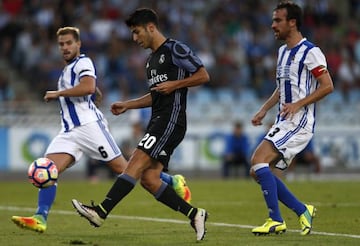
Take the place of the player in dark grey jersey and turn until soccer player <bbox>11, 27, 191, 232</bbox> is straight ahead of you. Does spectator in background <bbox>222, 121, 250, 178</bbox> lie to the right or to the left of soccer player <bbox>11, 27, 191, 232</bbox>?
right

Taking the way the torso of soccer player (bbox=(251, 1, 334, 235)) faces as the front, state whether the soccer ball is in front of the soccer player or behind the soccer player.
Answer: in front

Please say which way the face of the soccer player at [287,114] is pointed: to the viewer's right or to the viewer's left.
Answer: to the viewer's left

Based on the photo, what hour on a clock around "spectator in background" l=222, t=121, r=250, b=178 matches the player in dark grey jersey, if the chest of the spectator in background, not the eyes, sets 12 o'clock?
The player in dark grey jersey is roughly at 12 o'clock from the spectator in background.

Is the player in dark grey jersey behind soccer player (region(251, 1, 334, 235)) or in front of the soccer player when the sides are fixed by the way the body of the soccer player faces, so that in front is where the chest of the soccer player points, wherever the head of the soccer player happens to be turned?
in front

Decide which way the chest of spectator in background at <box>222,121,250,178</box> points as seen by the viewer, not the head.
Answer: toward the camera

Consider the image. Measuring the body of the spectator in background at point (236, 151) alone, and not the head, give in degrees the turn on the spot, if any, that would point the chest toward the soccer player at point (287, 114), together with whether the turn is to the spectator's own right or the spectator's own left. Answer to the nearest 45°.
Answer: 0° — they already face them

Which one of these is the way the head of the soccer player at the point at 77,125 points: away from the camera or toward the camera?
toward the camera

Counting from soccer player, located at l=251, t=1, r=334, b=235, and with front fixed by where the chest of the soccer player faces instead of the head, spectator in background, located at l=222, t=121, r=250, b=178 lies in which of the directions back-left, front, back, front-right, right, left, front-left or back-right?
back-right

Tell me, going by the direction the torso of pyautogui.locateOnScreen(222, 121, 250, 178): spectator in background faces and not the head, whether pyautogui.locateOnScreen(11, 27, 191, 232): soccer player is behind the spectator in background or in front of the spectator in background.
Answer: in front

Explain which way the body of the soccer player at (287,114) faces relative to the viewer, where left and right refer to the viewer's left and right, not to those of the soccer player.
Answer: facing the viewer and to the left of the viewer
